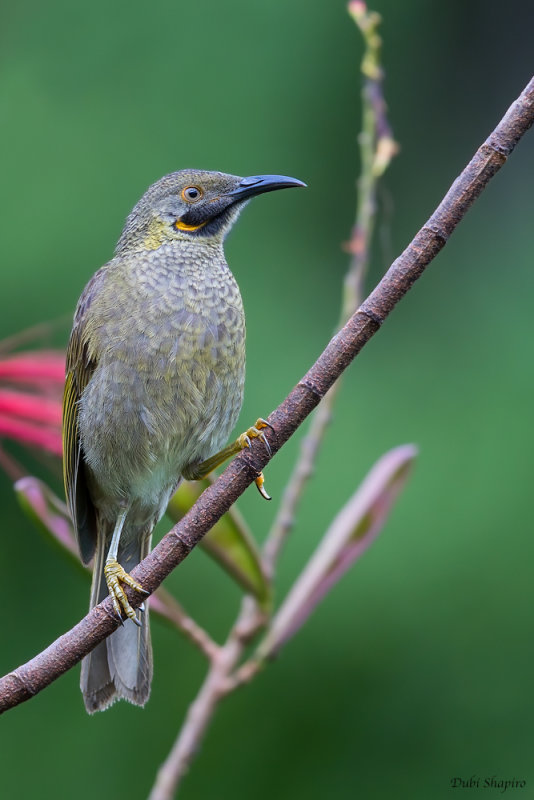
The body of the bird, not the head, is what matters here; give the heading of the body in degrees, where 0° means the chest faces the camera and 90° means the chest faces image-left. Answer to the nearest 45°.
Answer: approximately 315°
